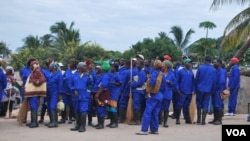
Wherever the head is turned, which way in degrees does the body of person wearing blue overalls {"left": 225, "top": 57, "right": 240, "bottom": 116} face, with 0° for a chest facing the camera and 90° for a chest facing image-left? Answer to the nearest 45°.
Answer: approximately 90°
